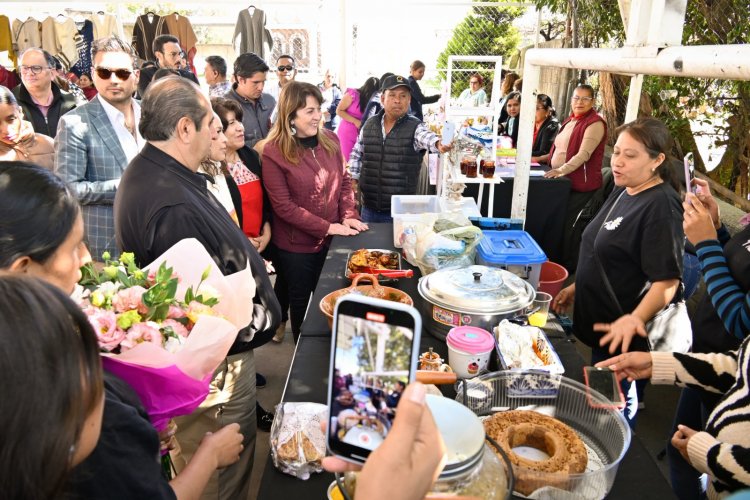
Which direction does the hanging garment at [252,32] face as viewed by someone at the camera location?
facing the viewer

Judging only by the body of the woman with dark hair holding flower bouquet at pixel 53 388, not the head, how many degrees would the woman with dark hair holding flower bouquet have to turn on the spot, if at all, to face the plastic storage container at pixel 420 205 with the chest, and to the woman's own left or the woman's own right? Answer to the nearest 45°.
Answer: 0° — they already face it

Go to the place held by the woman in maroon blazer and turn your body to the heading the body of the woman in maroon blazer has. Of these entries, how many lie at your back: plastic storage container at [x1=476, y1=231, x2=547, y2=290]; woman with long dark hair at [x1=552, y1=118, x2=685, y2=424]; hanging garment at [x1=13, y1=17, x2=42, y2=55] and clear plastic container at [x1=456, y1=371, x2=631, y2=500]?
1

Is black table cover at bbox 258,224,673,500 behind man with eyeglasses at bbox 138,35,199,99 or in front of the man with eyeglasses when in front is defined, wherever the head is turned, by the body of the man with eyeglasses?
in front

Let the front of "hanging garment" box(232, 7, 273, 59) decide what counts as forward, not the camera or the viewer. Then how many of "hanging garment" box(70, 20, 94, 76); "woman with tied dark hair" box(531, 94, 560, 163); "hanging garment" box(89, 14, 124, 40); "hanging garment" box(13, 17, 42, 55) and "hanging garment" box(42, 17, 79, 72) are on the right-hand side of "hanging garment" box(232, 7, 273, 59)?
4

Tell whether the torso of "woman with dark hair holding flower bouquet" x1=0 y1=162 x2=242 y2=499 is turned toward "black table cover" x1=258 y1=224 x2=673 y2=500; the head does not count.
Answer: yes

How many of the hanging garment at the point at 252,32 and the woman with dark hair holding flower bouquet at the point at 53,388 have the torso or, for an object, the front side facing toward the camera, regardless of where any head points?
1

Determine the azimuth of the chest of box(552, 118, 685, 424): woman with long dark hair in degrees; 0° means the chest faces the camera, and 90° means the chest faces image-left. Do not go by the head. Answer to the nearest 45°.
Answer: approximately 45°

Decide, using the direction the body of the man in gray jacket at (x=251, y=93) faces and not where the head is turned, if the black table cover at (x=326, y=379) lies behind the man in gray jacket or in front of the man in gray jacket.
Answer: in front

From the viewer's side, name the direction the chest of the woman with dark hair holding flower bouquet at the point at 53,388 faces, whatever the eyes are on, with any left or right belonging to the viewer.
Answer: facing away from the viewer and to the right of the viewer

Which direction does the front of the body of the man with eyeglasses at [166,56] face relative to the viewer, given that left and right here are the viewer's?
facing the viewer and to the right of the viewer

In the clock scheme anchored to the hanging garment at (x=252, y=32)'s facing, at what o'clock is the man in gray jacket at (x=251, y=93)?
The man in gray jacket is roughly at 12 o'clock from the hanging garment.

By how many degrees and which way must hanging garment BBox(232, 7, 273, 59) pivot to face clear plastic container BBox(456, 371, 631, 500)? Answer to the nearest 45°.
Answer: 0° — it already faces it
